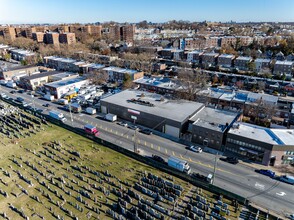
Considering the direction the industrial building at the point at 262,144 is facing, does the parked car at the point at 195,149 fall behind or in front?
in front

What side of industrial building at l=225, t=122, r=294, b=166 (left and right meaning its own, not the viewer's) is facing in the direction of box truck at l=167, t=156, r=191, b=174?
front

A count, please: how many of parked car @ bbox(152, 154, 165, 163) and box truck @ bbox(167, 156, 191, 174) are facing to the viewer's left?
0

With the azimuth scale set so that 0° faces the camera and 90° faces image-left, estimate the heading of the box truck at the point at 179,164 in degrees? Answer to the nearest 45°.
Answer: approximately 315°

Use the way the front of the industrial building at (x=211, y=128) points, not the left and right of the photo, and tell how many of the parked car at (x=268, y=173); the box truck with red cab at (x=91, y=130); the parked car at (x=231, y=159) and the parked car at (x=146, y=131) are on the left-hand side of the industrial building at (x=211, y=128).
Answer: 2

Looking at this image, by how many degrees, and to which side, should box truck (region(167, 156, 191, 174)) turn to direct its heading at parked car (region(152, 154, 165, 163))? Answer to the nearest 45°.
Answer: approximately 180°

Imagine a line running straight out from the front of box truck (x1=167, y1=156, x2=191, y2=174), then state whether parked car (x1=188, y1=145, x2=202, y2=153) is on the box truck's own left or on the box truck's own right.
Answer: on the box truck's own left

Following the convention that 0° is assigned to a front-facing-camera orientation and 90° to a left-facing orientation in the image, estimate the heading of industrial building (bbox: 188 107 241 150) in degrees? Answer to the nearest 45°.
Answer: approximately 45°

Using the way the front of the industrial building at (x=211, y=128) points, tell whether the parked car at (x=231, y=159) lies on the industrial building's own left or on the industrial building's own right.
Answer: on the industrial building's own left
